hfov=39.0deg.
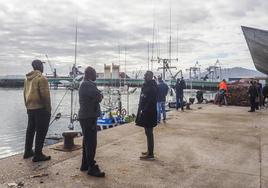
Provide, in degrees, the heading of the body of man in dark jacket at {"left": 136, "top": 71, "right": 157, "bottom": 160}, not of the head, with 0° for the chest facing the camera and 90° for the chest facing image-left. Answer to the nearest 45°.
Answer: approximately 90°

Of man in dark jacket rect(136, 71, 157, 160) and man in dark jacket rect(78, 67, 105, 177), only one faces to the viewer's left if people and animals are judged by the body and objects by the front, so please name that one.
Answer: man in dark jacket rect(136, 71, 157, 160)

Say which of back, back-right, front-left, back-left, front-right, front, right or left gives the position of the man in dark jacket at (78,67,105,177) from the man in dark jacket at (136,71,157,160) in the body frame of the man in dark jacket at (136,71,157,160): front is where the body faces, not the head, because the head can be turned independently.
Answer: front-left

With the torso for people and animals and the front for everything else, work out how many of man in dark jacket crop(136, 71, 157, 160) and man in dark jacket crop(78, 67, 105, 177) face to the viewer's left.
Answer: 1
